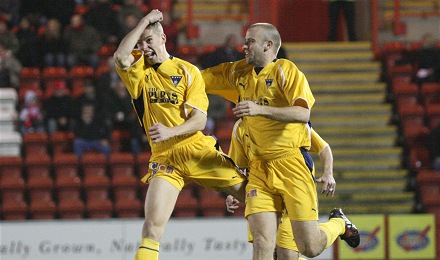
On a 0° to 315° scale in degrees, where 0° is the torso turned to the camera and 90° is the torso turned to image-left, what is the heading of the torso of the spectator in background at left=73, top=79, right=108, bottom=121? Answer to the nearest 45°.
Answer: approximately 0°

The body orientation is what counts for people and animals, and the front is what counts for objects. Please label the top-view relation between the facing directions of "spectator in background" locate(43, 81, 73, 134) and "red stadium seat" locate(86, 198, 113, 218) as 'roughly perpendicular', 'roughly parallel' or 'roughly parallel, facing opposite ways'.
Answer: roughly parallel

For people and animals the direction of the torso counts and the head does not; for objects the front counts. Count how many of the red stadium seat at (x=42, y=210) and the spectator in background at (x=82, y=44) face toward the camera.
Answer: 2

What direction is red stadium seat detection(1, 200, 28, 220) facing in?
toward the camera

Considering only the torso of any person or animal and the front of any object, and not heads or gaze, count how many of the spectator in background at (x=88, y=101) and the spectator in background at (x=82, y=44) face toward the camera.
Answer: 2

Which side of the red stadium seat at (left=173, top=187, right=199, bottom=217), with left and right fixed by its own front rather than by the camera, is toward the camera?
front

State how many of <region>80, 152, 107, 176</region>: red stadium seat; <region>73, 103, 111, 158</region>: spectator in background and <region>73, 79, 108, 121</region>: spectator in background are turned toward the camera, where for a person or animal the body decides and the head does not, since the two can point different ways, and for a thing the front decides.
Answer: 3

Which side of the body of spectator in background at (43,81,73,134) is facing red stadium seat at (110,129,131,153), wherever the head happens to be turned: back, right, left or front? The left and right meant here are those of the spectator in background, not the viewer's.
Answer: left

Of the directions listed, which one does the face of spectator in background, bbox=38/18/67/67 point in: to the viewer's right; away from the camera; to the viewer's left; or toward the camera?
toward the camera

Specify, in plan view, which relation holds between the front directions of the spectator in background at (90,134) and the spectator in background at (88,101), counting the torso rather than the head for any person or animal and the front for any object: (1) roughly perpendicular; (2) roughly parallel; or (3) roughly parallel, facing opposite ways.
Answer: roughly parallel
